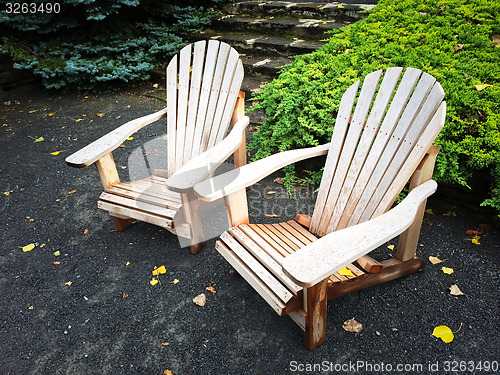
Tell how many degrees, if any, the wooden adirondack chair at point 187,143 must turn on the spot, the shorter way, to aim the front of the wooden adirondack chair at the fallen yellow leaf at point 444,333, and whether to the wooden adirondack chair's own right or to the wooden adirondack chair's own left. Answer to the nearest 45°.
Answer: approximately 90° to the wooden adirondack chair's own left

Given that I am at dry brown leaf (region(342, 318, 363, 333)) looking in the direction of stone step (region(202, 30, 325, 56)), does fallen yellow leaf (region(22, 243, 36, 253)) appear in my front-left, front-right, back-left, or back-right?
front-left

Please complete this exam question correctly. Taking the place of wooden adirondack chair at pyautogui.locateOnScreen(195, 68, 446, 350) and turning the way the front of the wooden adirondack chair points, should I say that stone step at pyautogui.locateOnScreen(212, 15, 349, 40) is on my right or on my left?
on my right

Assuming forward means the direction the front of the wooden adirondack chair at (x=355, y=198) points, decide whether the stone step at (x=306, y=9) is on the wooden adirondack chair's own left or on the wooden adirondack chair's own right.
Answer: on the wooden adirondack chair's own right

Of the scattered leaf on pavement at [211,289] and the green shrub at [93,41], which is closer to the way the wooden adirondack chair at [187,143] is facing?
the scattered leaf on pavement

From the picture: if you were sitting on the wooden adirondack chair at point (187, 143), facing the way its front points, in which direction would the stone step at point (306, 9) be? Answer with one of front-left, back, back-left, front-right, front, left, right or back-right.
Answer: back

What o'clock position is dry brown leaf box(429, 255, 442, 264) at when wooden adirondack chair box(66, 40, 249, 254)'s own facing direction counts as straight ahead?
The dry brown leaf is roughly at 9 o'clock from the wooden adirondack chair.

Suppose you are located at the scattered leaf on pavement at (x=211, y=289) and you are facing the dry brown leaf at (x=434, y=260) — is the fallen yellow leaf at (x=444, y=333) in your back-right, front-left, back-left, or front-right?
front-right

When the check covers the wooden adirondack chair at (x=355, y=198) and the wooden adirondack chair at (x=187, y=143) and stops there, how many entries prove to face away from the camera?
0

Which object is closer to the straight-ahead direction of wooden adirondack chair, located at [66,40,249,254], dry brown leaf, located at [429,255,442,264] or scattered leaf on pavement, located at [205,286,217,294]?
the scattered leaf on pavement

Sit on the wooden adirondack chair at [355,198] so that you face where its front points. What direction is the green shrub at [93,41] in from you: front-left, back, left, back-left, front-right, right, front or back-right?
right

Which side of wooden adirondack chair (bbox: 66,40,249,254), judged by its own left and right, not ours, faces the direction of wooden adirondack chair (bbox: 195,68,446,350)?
left

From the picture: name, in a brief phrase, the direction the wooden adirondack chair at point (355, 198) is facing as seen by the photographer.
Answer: facing the viewer and to the left of the viewer

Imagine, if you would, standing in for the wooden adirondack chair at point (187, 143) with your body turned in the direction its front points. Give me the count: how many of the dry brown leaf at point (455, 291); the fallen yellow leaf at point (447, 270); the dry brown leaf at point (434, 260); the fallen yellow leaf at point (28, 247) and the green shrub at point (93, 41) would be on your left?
3

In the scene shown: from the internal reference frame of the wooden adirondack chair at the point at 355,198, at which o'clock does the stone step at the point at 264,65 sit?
The stone step is roughly at 4 o'clock from the wooden adirondack chair.

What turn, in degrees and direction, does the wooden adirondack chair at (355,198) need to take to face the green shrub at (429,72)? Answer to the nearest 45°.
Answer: approximately 135° to its right
